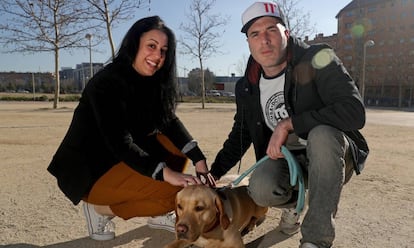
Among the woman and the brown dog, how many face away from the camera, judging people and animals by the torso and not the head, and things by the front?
0

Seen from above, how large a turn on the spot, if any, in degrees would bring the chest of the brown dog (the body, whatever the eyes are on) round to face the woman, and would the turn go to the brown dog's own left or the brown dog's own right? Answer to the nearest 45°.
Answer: approximately 90° to the brown dog's own right

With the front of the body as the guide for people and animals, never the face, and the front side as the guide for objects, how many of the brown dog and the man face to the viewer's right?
0

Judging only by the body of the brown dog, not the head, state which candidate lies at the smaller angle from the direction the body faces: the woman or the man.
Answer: the woman

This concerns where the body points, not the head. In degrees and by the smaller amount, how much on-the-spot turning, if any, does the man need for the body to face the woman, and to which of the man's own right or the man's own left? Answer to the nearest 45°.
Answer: approximately 45° to the man's own right

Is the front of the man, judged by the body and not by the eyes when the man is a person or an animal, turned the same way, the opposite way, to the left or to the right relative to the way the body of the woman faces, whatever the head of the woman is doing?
to the right

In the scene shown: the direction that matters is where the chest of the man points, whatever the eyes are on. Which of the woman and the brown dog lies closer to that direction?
the brown dog

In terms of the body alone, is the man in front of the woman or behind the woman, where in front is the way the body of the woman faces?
in front

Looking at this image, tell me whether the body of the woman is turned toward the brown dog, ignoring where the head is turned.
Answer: yes

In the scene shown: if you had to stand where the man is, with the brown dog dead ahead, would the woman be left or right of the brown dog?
right

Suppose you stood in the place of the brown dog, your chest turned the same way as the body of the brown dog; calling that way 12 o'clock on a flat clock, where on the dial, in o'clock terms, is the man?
The man is roughly at 7 o'clock from the brown dog.

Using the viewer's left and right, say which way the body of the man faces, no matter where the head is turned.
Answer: facing the viewer and to the left of the viewer

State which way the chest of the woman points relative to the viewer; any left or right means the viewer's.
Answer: facing the viewer and to the right of the viewer
